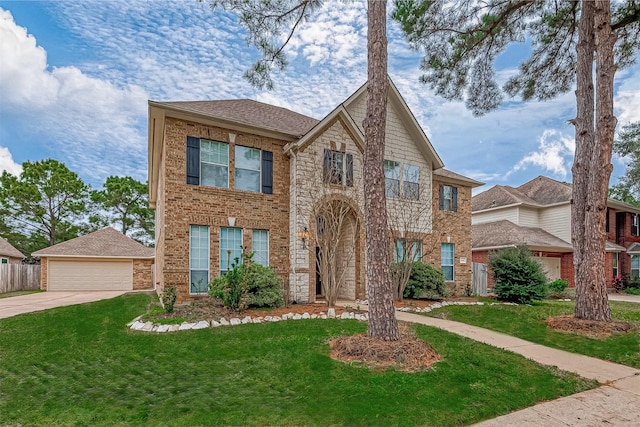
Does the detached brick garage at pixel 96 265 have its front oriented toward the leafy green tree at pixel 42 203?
no

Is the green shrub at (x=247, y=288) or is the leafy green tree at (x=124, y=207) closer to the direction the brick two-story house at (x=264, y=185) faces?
the green shrub

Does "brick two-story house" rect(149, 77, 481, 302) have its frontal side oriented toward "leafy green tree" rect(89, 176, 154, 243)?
no

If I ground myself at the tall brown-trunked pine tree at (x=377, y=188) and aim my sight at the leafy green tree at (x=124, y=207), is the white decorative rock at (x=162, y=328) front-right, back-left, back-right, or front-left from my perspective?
front-left

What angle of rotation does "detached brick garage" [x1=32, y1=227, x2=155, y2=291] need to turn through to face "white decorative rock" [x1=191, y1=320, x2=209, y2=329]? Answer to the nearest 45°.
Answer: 0° — it already faces it

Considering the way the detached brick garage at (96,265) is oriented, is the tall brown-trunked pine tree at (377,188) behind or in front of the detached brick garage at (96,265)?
in front

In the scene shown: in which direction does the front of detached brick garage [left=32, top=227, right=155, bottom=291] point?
toward the camera

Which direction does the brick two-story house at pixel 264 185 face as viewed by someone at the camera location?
facing the viewer and to the right of the viewer

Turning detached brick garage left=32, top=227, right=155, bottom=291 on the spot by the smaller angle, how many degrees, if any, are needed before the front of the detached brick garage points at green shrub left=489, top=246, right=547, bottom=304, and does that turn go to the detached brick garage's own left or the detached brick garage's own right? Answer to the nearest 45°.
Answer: approximately 45° to the detached brick garage's own left

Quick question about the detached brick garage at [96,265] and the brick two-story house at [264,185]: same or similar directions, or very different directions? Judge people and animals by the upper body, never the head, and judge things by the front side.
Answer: same or similar directions

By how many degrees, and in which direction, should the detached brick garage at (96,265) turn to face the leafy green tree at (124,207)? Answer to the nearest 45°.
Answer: approximately 180°

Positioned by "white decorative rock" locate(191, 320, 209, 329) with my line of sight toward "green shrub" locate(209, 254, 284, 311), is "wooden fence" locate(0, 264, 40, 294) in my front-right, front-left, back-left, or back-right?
front-left

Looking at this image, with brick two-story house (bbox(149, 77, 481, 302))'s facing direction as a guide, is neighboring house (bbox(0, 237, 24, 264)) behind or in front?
behind

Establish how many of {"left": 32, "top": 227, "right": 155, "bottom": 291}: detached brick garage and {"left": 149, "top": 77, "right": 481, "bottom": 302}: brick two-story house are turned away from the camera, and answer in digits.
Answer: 0

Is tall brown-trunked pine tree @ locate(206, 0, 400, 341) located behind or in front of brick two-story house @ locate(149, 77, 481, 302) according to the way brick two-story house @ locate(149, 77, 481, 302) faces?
in front
